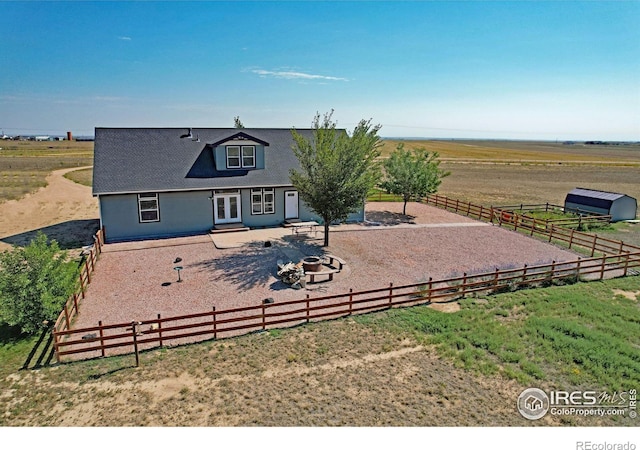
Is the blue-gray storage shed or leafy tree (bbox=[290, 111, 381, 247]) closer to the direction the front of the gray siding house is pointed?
the leafy tree

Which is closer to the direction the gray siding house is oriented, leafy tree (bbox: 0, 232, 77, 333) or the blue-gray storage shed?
the leafy tree

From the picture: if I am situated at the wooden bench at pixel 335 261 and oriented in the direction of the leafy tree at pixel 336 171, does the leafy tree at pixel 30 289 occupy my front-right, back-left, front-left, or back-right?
back-left

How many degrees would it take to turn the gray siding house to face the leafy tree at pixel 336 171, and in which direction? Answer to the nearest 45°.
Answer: approximately 45° to its left

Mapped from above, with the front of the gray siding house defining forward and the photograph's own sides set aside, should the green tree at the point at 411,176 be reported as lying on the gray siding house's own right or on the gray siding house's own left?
on the gray siding house's own left

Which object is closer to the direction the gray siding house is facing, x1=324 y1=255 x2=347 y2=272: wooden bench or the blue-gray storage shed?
the wooden bench

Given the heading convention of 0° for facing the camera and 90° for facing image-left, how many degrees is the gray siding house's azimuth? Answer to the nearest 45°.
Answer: approximately 0°

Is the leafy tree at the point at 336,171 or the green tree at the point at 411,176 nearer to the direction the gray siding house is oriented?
the leafy tree

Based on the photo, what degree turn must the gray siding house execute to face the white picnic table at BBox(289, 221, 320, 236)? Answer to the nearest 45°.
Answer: approximately 90° to its left

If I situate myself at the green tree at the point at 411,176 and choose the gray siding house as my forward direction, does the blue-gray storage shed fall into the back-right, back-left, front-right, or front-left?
back-left

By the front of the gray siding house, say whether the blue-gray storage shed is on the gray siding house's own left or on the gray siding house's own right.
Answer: on the gray siding house's own left
